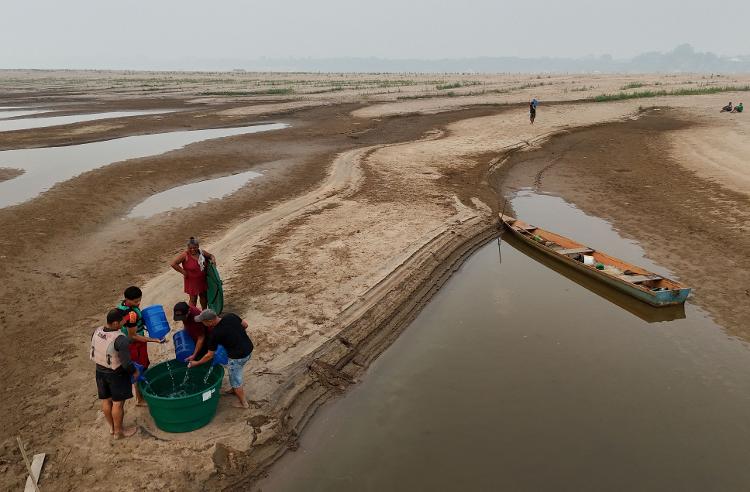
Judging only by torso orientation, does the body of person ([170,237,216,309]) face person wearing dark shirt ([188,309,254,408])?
yes

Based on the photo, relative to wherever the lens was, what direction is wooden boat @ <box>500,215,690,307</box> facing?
facing away from the viewer and to the left of the viewer

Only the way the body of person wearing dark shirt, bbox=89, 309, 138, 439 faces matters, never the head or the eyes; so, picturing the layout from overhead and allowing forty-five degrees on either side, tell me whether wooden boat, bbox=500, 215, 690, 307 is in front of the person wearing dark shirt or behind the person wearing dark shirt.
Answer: in front

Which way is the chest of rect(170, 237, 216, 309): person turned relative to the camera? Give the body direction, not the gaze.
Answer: toward the camera

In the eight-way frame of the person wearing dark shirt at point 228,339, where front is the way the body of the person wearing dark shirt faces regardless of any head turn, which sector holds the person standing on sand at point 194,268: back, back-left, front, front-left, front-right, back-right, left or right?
right

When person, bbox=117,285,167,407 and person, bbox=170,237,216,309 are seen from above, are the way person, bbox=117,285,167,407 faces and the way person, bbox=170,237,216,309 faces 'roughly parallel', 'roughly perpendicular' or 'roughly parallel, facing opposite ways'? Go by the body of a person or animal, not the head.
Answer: roughly perpendicular

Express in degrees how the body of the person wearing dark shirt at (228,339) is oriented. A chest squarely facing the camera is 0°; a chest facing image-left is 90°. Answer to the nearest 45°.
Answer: approximately 90°

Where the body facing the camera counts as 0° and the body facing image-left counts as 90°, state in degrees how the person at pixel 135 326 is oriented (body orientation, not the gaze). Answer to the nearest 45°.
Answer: approximately 270°

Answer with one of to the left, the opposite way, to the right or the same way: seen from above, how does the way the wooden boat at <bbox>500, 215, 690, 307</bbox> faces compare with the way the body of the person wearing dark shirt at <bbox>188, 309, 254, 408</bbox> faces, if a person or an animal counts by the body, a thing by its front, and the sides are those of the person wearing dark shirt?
to the right

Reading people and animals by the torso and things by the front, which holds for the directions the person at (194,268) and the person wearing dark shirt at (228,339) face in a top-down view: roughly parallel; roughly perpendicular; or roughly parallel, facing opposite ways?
roughly perpendicular

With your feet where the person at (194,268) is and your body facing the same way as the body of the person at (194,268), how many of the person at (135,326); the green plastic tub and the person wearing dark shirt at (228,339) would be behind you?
0

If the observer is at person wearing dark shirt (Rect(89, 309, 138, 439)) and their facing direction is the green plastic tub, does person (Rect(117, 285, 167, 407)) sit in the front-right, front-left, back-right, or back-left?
front-left
